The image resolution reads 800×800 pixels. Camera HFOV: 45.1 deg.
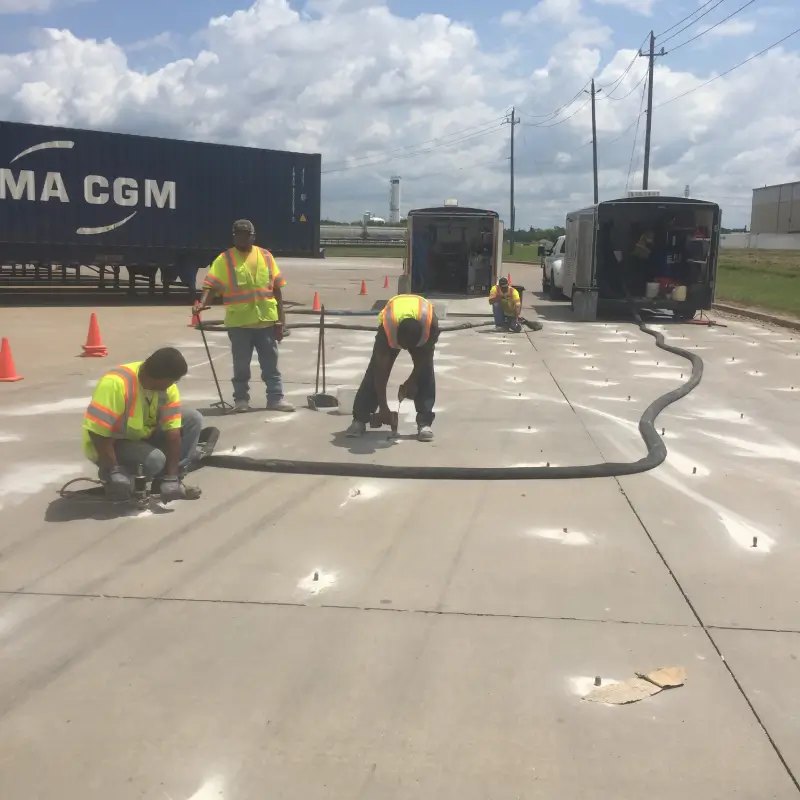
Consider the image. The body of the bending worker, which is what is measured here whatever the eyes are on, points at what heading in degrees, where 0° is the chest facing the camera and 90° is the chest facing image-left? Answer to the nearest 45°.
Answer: approximately 0°

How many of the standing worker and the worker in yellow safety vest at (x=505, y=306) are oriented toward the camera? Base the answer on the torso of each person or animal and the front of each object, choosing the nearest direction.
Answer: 2

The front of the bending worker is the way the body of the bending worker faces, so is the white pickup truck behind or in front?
behind

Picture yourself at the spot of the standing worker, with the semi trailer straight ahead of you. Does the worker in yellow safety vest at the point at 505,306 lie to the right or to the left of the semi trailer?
right

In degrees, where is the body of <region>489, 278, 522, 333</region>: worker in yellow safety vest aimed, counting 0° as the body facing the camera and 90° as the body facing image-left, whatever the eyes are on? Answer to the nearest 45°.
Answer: approximately 0°

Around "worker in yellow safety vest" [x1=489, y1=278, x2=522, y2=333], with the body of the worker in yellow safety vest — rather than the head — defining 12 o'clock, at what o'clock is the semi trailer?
The semi trailer is roughly at 4 o'clock from the worker in yellow safety vest.
